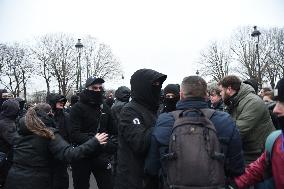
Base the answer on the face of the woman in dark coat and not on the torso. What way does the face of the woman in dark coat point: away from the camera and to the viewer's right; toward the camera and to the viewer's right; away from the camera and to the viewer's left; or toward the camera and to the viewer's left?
away from the camera and to the viewer's right

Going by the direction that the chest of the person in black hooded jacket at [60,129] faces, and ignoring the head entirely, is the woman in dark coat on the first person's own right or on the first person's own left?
on the first person's own right

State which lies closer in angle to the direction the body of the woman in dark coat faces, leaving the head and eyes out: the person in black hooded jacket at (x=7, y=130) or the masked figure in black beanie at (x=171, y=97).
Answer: the masked figure in black beanie

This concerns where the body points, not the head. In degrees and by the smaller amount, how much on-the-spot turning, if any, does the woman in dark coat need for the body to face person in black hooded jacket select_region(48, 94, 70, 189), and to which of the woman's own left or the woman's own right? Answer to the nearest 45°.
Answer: approximately 45° to the woman's own left
